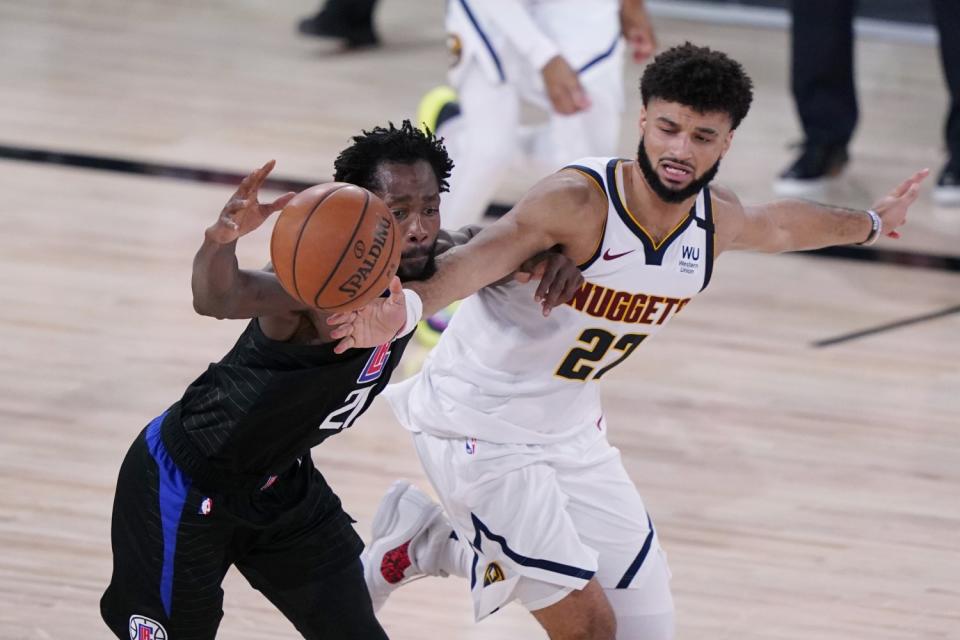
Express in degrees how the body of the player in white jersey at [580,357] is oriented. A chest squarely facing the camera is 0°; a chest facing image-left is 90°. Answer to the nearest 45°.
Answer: approximately 315°

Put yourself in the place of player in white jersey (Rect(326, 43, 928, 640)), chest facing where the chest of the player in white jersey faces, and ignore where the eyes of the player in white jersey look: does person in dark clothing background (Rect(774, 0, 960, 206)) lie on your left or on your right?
on your left

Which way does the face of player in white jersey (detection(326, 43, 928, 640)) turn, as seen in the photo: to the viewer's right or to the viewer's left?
to the viewer's left
